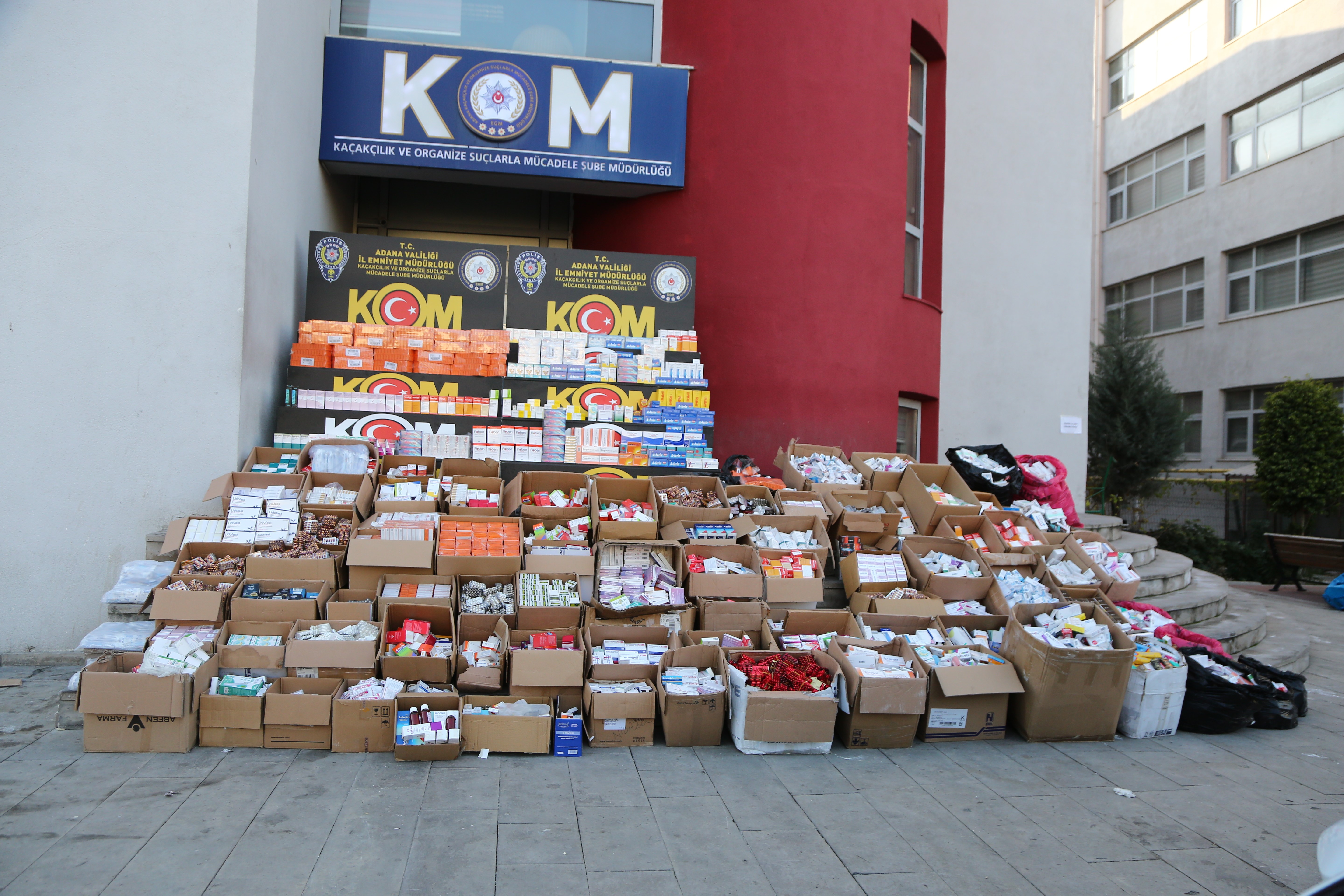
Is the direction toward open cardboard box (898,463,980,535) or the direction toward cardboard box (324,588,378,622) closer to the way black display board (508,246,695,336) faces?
the cardboard box

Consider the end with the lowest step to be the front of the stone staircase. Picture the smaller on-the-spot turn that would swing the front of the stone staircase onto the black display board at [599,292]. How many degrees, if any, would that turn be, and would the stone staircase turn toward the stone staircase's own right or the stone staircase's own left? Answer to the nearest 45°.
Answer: approximately 90° to the stone staircase's own right

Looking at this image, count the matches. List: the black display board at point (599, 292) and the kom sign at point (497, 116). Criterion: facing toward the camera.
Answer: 2

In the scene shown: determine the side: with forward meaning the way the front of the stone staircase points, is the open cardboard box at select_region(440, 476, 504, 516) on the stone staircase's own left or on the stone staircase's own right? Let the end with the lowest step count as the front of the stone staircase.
on the stone staircase's own right

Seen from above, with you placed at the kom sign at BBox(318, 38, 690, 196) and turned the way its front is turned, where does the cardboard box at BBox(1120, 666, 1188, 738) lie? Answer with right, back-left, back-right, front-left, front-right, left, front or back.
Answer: front-left

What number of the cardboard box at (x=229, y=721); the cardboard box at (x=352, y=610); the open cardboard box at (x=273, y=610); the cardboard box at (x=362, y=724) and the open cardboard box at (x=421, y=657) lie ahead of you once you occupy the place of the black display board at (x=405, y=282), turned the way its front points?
5

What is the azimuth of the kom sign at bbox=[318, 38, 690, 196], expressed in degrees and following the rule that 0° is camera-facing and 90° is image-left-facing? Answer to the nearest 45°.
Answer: approximately 0°

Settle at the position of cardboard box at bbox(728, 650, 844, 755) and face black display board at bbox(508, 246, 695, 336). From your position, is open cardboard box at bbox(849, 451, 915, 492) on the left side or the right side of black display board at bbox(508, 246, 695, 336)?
right
